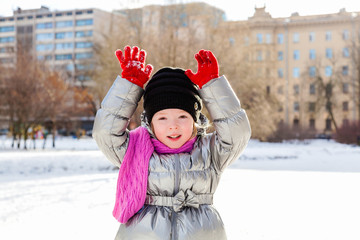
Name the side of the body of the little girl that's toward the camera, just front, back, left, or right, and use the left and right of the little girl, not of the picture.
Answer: front

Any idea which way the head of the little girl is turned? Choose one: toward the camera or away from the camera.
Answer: toward the camera
